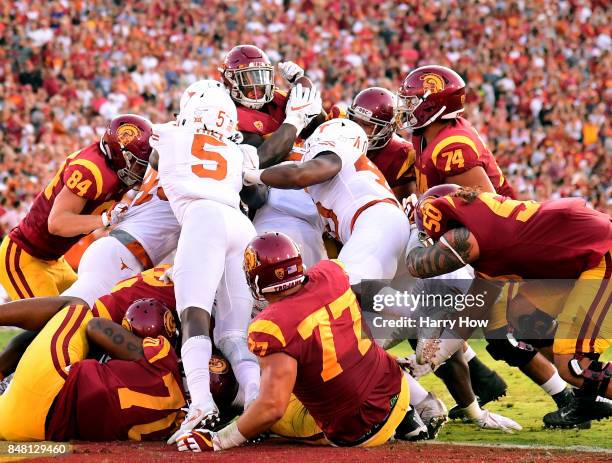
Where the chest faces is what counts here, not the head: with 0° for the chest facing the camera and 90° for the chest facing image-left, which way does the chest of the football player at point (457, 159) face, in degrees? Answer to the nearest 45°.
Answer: approximately 90°

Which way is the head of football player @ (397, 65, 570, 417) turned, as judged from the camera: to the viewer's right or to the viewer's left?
to the viewer's left

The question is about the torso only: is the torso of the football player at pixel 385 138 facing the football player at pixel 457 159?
no

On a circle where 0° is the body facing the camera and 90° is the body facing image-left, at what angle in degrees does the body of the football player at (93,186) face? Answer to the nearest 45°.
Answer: approximately 270°

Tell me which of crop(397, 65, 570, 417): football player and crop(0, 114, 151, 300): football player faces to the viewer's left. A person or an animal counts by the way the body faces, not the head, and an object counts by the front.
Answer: crop(397, 65, 570, 417): football player

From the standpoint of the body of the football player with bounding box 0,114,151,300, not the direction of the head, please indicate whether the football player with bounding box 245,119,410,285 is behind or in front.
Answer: in front

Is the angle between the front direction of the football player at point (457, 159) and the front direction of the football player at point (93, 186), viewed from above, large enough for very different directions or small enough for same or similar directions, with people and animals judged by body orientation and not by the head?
very different directions

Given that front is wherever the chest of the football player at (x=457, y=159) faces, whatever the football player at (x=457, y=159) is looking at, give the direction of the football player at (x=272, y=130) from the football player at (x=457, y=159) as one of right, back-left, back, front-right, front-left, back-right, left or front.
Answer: front

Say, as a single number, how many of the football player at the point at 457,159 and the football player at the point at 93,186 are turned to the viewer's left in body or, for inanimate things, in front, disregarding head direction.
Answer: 1

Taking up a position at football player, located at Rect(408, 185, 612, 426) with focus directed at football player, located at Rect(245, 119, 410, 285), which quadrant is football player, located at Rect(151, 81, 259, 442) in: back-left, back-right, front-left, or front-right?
front-left

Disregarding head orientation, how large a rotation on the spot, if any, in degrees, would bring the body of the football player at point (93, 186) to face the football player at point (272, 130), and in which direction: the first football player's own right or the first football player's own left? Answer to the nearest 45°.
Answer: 0° — they already face them

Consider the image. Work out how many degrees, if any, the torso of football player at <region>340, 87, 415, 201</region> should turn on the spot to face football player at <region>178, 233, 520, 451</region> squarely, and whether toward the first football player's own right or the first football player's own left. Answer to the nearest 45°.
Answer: approximately 45° to the first football player's own left

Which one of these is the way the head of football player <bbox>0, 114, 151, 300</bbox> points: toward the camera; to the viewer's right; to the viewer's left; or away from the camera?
to the viewer's right

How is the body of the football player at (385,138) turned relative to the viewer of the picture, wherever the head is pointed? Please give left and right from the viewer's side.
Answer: facing the viewer and to the left of the viewer

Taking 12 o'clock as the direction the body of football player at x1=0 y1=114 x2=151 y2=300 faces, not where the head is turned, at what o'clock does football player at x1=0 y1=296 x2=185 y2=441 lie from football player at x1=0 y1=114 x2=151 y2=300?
football player at x1=0 y1=296 x2=185 y2=441 is roughly at 3 o'clock from football player at x1=0 y1=114 x2=151 y2=300.

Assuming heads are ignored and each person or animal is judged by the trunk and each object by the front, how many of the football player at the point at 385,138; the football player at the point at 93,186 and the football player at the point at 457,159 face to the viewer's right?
1

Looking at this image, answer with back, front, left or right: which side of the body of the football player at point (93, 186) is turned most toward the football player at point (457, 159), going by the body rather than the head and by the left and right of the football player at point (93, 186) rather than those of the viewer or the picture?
front
